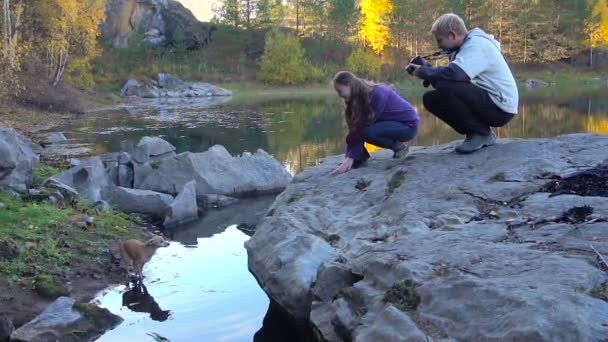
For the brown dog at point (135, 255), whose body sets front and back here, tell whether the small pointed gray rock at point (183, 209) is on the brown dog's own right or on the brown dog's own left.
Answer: on the brown dog's own left

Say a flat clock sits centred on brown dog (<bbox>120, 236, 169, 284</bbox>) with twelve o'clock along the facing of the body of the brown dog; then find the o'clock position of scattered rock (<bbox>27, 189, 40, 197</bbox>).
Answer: The scattered rock is roughly at 8 o'clock from the brown dog.

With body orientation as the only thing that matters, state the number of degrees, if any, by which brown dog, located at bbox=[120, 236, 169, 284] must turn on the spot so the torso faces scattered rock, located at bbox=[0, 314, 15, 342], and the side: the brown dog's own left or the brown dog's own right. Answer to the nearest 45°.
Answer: approximately 135° to the brown dog's own right

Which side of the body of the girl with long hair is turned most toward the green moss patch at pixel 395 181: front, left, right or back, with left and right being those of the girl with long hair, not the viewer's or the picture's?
left

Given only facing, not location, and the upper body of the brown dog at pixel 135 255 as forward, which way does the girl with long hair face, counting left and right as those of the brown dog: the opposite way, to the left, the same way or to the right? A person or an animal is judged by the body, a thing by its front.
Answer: the opposite way

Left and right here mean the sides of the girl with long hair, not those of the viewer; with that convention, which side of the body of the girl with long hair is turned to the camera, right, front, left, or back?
left

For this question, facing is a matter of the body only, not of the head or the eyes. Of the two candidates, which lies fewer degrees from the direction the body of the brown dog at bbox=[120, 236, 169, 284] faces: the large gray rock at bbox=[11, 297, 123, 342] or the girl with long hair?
the girl with long hair

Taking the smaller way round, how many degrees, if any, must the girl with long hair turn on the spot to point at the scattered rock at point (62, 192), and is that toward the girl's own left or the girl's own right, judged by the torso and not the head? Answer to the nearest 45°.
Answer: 0° — they already face it

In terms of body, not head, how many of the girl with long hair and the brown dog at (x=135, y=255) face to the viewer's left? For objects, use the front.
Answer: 1

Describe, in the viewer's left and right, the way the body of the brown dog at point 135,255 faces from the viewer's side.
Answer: facing to the right of the viewer

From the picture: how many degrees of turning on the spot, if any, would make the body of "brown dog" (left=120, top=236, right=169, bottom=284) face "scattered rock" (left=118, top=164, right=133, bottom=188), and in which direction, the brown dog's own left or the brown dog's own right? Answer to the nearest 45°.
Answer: approximately 90° to the brown dog's own left

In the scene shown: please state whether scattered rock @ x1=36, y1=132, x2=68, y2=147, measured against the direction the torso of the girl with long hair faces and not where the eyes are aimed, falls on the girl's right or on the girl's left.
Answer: on the girl's right
